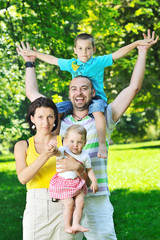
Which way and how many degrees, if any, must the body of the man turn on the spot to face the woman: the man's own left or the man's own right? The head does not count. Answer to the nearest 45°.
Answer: approximately 45° to the man's own right

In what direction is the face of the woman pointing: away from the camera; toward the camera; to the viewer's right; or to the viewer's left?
toward the camera

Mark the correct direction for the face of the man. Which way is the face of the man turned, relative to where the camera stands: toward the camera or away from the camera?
toward the camera

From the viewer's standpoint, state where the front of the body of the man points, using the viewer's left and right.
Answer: facing the viewer
